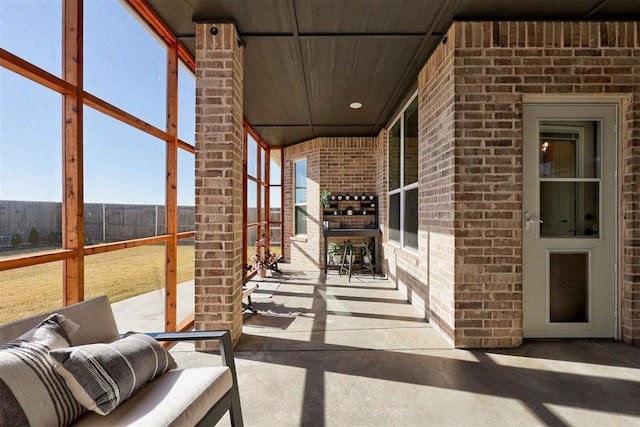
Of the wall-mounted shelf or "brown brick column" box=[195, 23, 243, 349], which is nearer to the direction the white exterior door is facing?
the brown brick column

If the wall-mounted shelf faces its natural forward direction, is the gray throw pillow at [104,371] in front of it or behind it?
in front

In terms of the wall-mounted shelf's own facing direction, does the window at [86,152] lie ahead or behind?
ahead

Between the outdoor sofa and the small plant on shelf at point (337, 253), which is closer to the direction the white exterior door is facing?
the outdoor sofa

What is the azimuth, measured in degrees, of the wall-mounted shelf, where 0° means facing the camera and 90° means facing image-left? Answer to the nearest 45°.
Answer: approximately 0°

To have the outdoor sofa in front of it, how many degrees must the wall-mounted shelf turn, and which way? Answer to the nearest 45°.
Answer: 0° — it already faces it

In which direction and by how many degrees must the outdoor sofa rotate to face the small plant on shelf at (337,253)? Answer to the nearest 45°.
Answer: approximately 90° to its left
